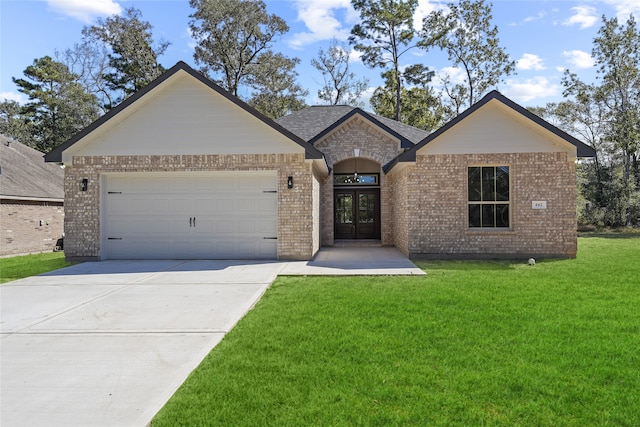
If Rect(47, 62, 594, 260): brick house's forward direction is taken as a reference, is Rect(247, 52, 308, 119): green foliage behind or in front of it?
behind

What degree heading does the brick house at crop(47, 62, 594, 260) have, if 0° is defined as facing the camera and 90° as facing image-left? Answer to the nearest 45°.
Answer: approximately 0°

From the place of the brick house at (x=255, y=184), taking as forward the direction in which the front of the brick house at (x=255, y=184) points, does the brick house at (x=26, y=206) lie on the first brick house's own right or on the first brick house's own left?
on the first brick house's own right

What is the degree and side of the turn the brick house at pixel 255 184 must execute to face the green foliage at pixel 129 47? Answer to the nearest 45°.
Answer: approximately 135° to its right

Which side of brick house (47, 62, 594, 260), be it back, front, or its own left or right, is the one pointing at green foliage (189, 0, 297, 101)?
back

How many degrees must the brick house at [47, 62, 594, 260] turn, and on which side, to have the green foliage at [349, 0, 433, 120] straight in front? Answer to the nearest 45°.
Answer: approximately 180°

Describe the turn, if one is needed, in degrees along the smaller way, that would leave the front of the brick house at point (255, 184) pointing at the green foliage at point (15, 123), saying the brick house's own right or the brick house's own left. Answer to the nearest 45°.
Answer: approximately 135° to the brick house's own right

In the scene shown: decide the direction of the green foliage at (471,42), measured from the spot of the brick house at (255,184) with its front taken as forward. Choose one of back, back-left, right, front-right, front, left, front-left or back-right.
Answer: back-left
